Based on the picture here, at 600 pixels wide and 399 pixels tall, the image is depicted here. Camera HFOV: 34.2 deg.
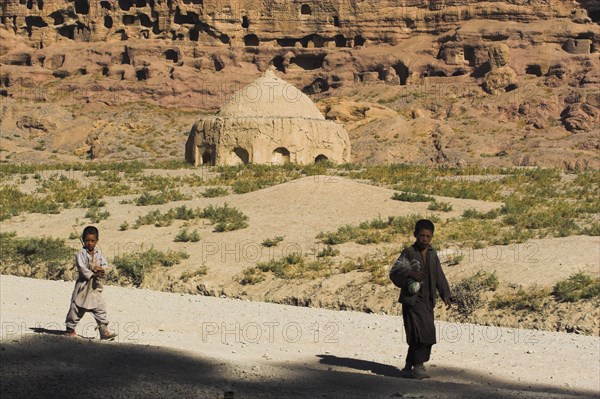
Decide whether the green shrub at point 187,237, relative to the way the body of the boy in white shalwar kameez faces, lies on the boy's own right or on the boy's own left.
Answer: on the boy's own left

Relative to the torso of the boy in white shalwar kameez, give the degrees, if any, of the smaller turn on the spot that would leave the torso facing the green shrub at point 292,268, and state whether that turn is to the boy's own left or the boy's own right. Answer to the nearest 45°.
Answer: approximately 90° to the boy's own left

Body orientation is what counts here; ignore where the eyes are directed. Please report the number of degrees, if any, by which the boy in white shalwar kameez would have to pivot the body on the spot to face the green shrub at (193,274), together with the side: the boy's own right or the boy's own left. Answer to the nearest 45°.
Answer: approximately 135° to the boy's own left

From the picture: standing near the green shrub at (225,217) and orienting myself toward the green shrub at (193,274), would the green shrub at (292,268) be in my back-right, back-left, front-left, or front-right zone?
front-left

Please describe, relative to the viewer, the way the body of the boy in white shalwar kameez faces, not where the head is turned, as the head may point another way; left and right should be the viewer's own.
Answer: facing the viewer and to the right of the viewer

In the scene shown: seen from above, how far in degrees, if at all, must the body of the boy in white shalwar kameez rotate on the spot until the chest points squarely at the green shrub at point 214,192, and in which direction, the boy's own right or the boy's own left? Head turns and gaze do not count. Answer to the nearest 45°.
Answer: approximately 135° to the boy's own left

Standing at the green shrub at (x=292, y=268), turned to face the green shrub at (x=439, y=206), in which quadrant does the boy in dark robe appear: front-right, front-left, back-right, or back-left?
back-right

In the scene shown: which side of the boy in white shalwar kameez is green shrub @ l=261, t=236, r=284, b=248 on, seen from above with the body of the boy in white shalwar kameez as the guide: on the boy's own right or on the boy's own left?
on the boy's own left

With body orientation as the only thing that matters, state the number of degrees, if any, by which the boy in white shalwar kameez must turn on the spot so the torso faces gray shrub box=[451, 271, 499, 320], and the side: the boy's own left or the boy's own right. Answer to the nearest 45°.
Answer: approximately 90° to the boy's own left

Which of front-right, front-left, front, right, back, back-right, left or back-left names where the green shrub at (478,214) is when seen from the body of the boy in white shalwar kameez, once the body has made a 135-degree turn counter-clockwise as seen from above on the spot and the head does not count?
front-right

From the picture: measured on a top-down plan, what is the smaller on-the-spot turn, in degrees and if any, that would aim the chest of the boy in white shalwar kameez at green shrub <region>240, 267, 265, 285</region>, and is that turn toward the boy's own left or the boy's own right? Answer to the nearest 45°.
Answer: approximately 90° to the boy's own left

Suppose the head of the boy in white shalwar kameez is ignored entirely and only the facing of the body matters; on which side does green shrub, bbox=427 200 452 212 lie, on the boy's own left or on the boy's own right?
on the boy's own left

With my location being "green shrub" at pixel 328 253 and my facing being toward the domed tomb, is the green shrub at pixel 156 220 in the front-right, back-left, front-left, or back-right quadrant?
front-left
